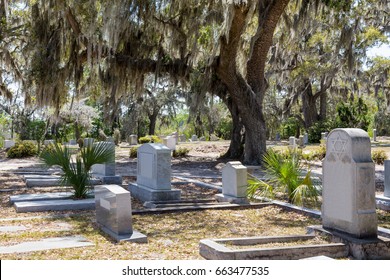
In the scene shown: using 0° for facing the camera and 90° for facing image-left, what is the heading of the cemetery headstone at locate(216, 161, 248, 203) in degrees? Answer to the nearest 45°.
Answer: approximately 45°

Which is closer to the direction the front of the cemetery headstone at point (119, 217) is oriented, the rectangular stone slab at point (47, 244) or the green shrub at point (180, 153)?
the rectangular stone slab

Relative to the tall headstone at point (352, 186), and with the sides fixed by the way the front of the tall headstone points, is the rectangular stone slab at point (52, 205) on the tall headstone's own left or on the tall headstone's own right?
on the tall headstone's own right

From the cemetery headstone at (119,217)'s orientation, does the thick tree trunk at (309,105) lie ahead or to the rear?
to the rear

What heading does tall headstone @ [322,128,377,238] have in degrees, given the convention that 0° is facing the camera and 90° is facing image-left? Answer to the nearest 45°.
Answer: approximately 45°

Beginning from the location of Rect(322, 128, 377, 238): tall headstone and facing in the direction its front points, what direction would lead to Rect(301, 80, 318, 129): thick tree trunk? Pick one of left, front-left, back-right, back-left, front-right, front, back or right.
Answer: back-right

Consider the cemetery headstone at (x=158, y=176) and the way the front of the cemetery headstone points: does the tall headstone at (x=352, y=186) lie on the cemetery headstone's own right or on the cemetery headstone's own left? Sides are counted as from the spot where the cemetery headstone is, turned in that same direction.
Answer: on the cemetery headstone's own left

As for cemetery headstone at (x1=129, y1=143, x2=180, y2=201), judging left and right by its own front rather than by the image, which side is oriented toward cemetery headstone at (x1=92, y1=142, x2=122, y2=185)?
right

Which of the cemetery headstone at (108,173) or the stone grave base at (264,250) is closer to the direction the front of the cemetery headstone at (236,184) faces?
the stone grave base

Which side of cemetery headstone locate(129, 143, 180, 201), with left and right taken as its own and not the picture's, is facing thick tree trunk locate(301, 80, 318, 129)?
back

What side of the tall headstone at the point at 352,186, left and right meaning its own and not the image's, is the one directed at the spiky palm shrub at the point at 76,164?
right
